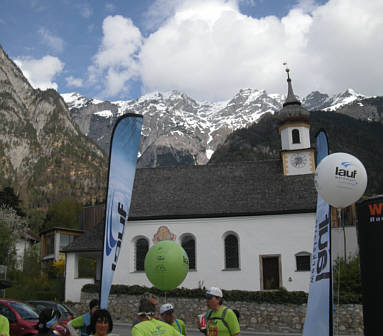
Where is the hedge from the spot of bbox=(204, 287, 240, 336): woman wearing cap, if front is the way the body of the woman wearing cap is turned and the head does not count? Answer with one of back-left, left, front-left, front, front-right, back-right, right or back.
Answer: back-right

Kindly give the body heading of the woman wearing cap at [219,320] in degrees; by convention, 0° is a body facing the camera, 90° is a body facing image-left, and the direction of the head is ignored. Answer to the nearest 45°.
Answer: approximately 45°

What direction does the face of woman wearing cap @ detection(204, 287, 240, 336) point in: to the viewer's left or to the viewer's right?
to the viewer's left

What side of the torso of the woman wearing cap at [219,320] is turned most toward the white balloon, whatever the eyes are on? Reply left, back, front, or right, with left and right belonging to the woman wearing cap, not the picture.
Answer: back
